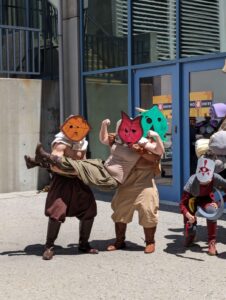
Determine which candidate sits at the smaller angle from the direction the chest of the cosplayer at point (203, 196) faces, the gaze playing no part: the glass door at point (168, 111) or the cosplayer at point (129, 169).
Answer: the cosplayer

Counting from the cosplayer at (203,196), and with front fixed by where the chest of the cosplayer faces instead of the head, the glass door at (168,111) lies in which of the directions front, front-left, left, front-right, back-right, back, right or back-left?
back

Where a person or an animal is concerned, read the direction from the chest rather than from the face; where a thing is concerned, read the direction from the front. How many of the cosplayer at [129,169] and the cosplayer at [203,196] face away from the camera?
0

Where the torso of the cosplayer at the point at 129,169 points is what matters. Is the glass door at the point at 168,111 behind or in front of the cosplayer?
behind

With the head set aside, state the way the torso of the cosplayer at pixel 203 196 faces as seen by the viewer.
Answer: toward the camera

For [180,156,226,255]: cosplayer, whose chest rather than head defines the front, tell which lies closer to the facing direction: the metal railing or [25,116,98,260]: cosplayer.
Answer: the cosplayer

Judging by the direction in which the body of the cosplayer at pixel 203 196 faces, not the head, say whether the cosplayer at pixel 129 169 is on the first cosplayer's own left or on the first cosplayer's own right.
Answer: on the first cosplayer's own right

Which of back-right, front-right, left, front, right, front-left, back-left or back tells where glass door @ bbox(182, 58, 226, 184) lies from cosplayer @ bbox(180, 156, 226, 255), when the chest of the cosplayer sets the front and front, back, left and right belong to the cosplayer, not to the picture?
back
